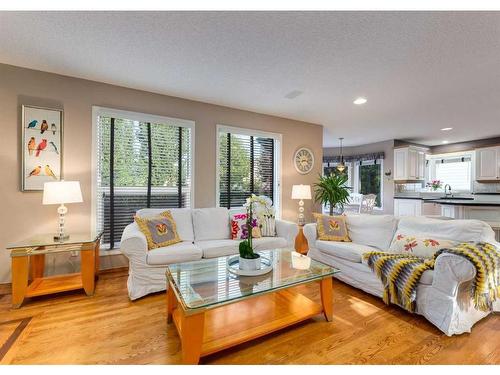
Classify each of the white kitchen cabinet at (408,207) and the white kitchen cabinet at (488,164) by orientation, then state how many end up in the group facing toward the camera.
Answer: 2

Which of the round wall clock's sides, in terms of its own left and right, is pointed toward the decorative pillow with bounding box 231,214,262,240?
right

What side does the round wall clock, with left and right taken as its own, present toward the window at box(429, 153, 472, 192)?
left

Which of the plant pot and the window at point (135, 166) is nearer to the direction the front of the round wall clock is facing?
the plant pot

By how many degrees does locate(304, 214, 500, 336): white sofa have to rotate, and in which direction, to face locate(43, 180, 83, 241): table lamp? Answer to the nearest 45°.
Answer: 0° — it already faces it

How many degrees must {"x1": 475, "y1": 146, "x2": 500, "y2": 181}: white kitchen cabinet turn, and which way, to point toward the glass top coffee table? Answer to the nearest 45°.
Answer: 0° — it already faces it

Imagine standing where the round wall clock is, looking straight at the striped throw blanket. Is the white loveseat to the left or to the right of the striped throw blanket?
right

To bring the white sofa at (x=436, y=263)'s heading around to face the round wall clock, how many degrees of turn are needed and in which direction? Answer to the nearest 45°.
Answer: approximately 90° to its right

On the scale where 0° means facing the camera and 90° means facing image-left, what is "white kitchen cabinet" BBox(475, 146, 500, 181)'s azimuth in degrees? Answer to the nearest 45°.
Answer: approximately 0°

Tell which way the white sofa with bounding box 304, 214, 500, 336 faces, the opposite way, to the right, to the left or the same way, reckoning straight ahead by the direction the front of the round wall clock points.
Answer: to the right

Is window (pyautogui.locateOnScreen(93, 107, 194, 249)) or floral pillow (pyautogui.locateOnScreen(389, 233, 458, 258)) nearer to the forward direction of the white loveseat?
the floral pillow
